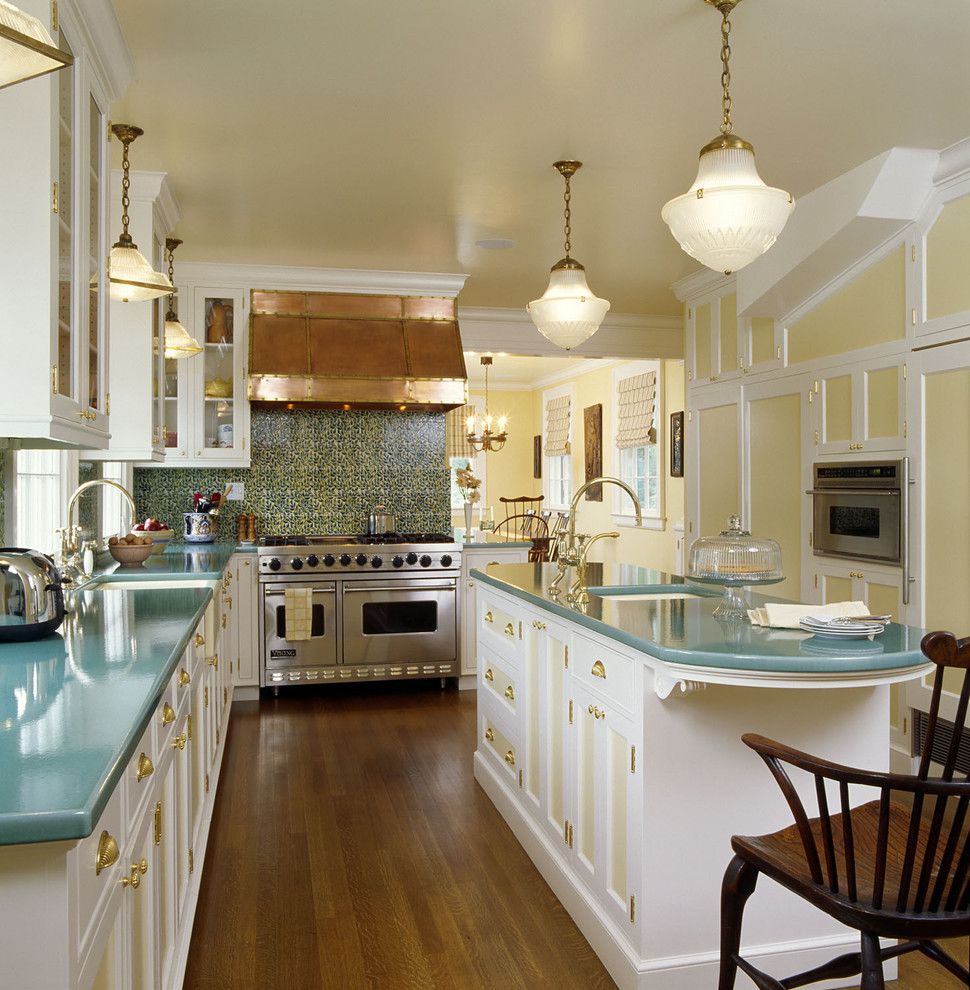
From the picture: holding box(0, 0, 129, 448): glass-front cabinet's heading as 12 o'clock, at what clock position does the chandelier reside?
The chandelier is roughly at 10 o'clock from the glass-front cabinet.

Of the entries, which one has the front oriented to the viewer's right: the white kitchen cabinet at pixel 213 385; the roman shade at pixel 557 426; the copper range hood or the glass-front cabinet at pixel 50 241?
the glass-front cabinet

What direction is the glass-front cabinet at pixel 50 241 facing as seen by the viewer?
to the viewer's right

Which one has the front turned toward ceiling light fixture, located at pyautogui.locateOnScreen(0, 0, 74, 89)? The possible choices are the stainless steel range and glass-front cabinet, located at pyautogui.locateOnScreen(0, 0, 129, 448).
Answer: the stainless steel range

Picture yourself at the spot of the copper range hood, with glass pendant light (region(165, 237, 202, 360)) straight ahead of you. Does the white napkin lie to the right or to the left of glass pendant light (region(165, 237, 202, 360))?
left

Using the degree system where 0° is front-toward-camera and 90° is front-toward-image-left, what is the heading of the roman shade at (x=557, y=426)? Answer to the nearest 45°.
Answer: approximately 45°
